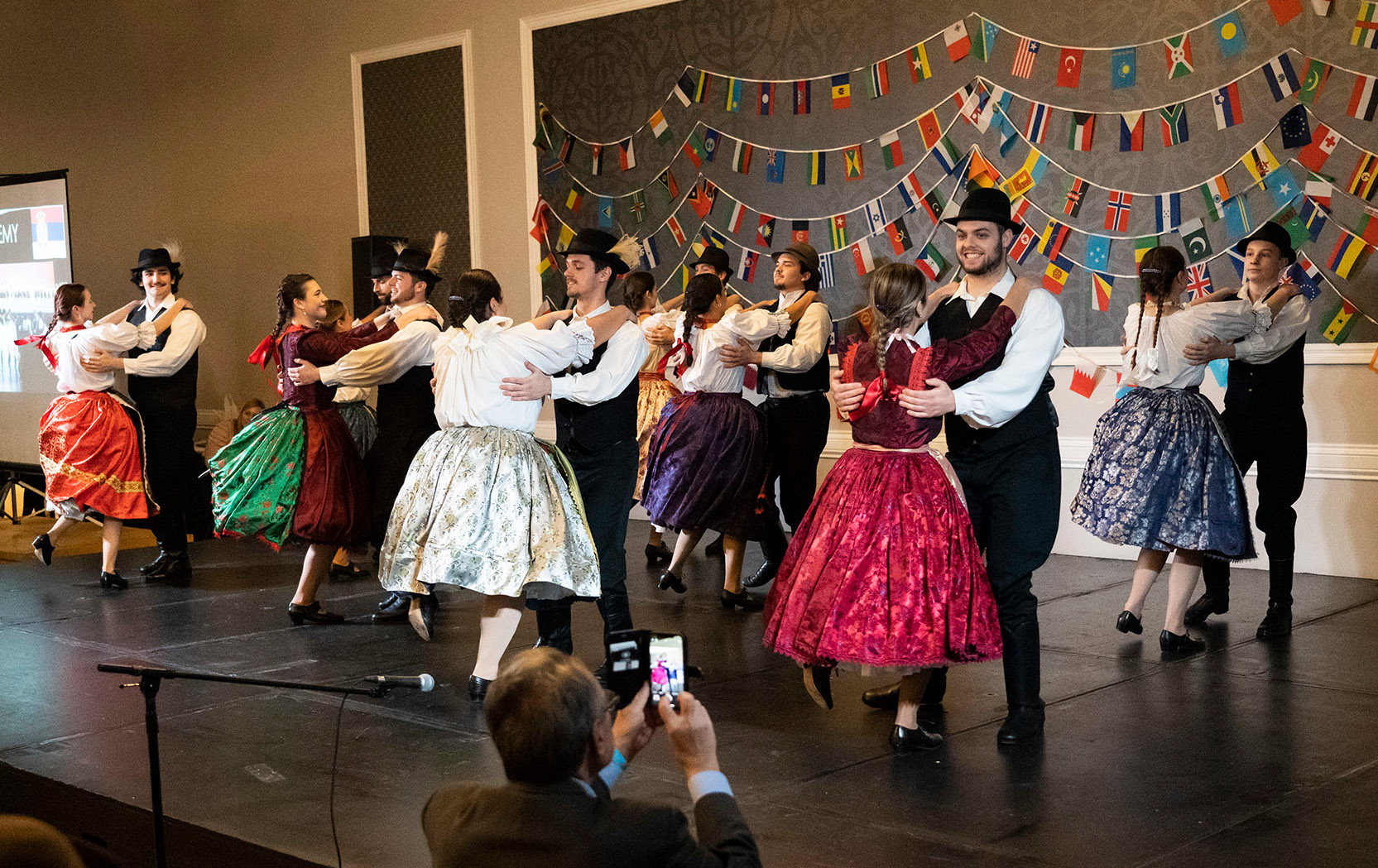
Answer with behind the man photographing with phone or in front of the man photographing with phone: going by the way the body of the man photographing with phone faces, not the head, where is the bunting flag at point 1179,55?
in front

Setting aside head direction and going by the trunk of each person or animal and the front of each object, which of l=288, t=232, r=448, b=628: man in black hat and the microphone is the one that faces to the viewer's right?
the microphone

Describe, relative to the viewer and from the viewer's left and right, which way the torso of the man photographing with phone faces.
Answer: facing away from the viewer and to the right of the viewer

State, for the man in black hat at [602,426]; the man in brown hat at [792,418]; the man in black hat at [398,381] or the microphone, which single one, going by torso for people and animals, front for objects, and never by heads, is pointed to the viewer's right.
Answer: the microphone

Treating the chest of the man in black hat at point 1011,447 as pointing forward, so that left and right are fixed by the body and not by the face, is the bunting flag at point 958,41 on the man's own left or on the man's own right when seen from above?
on the man's own right

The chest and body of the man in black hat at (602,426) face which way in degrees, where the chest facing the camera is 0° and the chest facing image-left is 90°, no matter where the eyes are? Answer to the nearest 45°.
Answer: approximately 45°

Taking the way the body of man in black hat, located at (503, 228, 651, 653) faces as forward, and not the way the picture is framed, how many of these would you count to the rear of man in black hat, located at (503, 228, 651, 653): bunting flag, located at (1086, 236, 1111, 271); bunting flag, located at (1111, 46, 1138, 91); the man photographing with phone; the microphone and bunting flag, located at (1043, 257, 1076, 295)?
3

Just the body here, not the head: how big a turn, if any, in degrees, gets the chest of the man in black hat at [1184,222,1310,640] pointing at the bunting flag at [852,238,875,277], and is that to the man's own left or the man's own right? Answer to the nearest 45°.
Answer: approximately 90° to the man's own right

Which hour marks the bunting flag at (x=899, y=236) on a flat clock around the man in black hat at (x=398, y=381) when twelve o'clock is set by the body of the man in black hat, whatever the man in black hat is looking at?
The bunting flag is roughly at 5 o'clock from the man in black hat.

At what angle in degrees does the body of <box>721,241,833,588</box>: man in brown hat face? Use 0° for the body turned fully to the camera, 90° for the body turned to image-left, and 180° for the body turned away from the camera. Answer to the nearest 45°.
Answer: approximately 45°

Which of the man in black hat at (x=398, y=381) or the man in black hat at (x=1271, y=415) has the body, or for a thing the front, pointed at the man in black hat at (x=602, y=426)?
the man in black hat at (x=1271, y=415)
